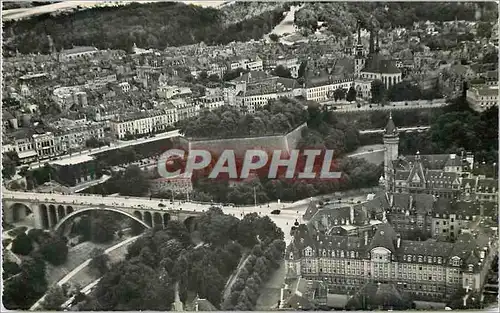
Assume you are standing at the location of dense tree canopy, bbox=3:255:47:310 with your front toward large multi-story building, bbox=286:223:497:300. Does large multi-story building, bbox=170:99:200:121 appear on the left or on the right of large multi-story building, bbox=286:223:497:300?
left

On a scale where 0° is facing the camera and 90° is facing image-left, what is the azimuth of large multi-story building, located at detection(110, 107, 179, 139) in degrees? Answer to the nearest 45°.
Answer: approximately 315°

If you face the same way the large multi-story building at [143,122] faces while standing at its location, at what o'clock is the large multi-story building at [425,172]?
the large multi-story building at [425,172] is roughly at 11 o'clock from the large multi-story building at [143,122].

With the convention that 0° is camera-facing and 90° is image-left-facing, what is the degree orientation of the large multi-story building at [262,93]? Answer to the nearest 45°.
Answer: approximately 315°
